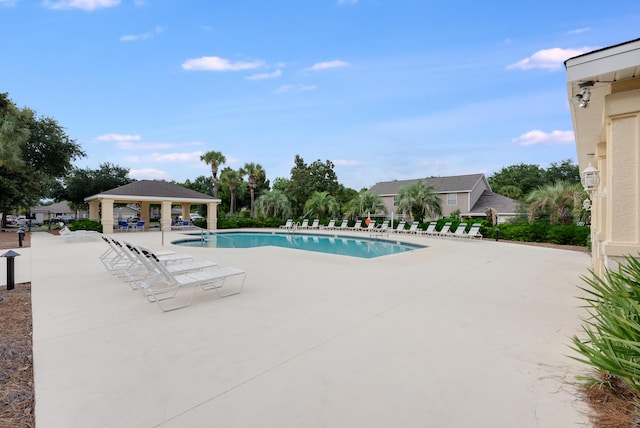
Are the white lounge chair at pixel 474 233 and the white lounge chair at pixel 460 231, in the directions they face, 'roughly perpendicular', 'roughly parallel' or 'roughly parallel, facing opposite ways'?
roughly parallel

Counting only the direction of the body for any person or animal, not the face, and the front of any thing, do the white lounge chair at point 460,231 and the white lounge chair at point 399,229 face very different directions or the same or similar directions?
same or similar directions

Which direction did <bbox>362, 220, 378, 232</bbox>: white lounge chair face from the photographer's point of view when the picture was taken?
facing the viewer and to the left of the viewer

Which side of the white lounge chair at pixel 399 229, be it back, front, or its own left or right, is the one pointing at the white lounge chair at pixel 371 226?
right

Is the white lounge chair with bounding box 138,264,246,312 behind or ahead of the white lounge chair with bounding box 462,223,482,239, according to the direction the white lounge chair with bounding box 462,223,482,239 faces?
ahead

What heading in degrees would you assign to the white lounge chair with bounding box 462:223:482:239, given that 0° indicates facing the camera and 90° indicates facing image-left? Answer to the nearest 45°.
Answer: approximately 45°

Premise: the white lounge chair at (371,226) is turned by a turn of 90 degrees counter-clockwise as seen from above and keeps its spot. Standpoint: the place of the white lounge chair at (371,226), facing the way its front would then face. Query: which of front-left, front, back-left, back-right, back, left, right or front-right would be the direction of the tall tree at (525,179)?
left

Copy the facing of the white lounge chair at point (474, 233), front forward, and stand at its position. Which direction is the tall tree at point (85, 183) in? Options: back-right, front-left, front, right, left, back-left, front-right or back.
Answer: front-right

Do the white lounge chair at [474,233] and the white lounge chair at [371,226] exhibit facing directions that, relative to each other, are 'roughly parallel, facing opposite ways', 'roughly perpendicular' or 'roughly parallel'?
roughly parallel

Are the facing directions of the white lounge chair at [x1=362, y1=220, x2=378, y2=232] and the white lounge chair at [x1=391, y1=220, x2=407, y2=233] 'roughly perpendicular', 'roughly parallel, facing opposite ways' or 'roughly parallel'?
roughly parallel

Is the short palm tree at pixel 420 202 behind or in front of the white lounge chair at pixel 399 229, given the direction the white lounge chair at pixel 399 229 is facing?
behind
